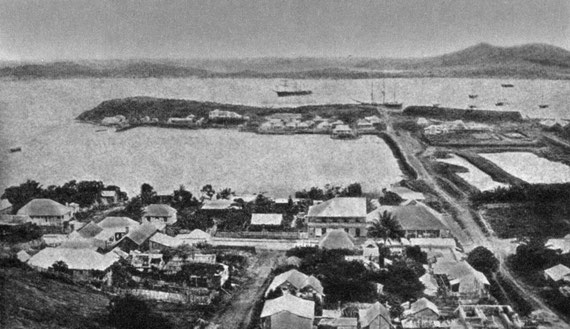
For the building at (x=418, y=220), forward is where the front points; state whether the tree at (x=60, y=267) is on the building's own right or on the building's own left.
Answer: on the building's own right

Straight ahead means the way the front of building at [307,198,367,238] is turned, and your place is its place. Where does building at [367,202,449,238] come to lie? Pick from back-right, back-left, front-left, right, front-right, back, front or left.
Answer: left

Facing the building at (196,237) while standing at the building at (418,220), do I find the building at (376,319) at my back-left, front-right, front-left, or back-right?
front-left

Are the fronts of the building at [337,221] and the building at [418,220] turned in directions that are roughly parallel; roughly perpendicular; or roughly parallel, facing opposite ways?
roughly parallel

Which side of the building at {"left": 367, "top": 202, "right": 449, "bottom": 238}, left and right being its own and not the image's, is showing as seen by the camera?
front

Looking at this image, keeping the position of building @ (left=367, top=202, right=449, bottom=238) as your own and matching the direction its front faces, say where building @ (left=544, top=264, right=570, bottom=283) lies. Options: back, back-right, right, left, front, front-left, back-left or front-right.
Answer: front-left

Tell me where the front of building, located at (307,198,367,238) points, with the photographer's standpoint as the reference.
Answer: facing the viewer

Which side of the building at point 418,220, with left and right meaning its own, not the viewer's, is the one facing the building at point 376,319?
front

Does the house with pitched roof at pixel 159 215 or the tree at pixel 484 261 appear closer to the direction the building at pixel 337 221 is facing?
the tree

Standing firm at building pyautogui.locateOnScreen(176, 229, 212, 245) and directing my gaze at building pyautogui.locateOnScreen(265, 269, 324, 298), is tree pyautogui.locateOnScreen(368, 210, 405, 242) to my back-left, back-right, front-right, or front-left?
front-left

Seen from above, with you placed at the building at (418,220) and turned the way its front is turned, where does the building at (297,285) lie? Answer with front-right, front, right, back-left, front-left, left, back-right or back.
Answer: front-right

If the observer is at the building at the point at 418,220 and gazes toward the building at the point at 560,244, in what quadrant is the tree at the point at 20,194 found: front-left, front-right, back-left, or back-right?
back-right

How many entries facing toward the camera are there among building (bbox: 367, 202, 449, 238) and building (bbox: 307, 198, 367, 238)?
2

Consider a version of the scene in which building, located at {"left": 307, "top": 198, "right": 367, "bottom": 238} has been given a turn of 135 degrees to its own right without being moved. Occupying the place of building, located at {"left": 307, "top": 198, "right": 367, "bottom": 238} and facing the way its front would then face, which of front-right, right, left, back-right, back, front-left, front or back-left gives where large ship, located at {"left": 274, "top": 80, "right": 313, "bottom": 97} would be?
front-right
